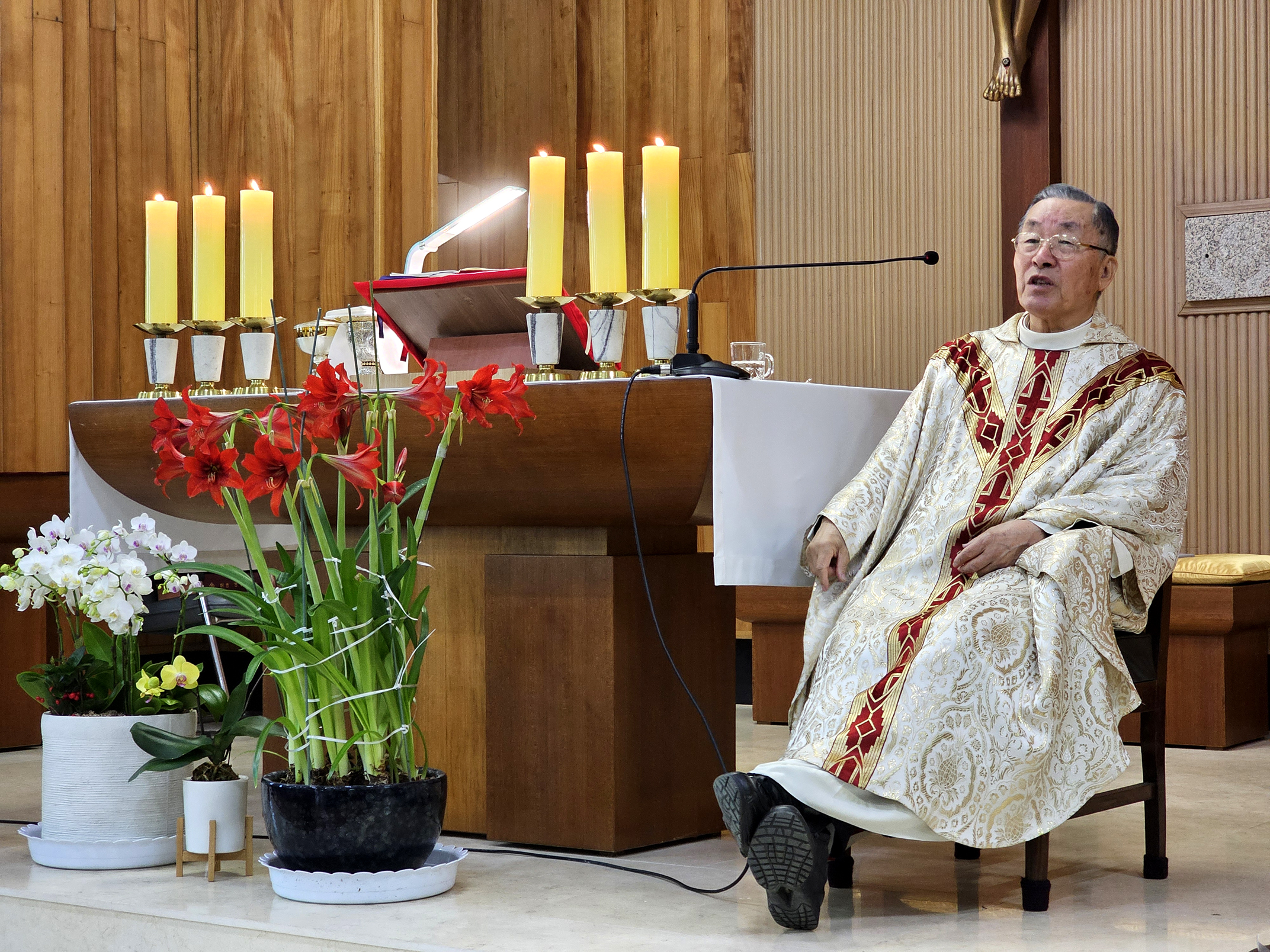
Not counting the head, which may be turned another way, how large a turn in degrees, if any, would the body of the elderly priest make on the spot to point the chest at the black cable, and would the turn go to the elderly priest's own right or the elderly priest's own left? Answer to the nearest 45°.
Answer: approximately 45° to the elderly priest's own right

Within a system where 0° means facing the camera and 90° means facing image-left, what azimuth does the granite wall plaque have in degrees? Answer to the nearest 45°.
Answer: approximately 0°

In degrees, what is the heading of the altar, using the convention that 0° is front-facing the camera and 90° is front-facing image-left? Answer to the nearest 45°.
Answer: approximately 45°

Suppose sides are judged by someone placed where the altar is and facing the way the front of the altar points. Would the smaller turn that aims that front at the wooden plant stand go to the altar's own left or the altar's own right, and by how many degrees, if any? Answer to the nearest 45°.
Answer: approximately 45° to the altar's own right

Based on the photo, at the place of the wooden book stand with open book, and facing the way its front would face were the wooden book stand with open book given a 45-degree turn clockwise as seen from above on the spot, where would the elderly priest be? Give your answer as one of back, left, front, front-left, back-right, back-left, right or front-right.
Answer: front-right

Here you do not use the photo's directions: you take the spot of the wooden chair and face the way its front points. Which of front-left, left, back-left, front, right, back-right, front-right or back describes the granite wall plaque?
back-right

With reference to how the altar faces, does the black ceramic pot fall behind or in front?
in front

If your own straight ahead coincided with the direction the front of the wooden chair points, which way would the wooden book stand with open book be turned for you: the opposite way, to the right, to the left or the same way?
the opposite way

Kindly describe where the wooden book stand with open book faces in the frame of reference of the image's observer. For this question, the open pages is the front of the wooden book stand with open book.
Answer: facing away from the viewer and to the right of the viewer
